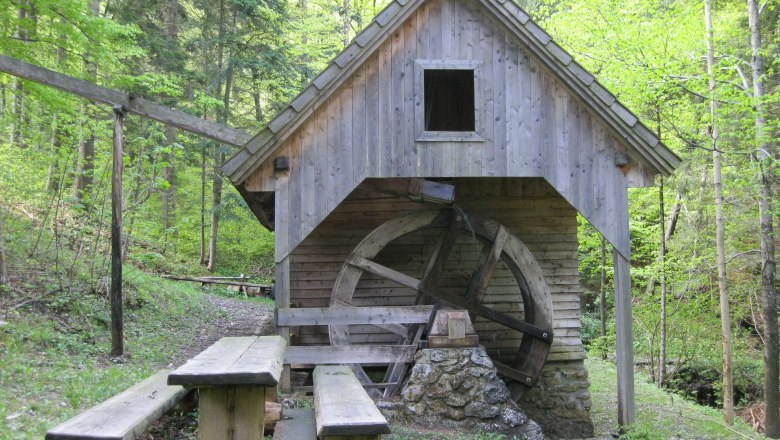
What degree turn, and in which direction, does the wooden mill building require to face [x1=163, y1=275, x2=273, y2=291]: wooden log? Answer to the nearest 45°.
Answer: approximately 135° to its right

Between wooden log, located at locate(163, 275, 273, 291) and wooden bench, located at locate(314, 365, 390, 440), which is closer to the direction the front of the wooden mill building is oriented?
the wooden bench

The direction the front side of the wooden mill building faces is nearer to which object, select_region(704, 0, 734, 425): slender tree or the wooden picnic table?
the wooden picnic table

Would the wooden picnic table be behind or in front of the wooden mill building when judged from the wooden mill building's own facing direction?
in front

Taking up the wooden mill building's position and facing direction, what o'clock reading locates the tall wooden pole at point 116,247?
The tall wooden pole is roughly at 3 o'clock from the wooden mill building.

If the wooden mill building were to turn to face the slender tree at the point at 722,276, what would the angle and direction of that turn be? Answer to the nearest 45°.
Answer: approximately 135° to its left

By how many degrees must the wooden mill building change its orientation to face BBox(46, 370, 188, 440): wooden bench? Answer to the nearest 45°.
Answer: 0° — it already faces it

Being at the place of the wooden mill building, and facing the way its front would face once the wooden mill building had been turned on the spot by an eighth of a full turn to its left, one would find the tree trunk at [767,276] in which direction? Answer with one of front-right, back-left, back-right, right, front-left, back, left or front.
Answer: left

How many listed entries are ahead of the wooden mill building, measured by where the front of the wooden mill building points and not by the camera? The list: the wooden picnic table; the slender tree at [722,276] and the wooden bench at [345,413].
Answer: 2

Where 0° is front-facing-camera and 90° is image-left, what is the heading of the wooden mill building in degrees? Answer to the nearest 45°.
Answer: approximately 0°

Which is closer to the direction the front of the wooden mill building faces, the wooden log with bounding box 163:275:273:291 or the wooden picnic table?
the wooden picnic table

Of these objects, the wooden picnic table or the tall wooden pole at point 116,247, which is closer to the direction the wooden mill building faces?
the wooden picnic table

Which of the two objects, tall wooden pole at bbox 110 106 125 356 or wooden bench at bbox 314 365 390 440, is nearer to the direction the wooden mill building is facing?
the wooden bench

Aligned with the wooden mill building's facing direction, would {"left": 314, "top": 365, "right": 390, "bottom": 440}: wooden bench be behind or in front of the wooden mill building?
in front
